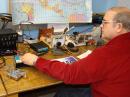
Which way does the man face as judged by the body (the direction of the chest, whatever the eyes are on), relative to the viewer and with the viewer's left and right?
facing away from the viewer and to the left of the viewer

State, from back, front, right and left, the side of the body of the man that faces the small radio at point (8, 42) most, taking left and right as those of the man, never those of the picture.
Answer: front

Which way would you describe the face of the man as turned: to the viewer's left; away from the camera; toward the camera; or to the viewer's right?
to the viewer's left
